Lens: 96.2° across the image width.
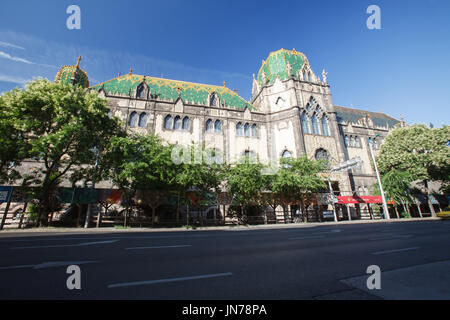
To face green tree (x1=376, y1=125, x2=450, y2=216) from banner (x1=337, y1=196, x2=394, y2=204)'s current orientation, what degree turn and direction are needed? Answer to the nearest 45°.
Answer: approximately 135° to its left

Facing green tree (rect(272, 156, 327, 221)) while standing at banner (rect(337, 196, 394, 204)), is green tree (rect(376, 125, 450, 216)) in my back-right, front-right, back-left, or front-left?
back-left

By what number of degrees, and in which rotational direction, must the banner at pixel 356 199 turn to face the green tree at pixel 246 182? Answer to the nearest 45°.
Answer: approximately 45° to its right

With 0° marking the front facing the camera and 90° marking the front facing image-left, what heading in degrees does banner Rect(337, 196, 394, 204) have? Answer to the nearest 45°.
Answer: approximately 0°

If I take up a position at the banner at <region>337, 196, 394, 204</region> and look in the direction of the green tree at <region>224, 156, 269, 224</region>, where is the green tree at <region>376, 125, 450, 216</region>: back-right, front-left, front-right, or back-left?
back-left

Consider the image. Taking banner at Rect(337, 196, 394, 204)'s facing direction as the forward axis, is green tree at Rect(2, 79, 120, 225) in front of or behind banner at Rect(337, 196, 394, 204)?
in front

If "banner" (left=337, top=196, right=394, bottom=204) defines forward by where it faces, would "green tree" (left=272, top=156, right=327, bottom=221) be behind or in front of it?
in front

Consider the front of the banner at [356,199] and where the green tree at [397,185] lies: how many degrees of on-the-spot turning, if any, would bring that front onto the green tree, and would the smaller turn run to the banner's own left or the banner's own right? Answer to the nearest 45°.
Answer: approximately 135° to the banner's own left
